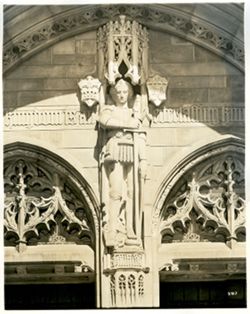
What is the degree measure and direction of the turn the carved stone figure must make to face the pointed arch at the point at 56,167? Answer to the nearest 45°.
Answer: approximately 90° to its right

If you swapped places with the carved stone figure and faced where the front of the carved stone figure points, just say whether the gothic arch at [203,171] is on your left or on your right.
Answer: on your left

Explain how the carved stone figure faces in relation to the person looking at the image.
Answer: facing the viewer

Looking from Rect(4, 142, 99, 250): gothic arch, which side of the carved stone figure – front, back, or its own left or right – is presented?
right
